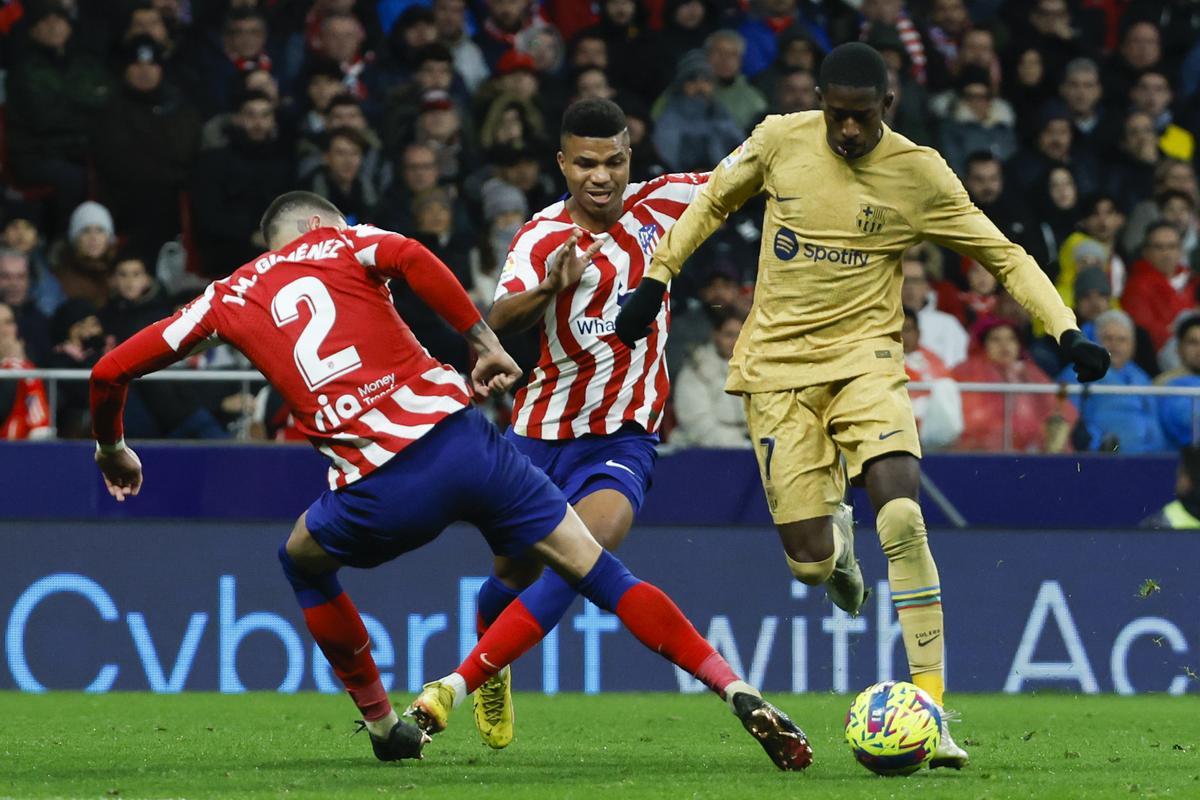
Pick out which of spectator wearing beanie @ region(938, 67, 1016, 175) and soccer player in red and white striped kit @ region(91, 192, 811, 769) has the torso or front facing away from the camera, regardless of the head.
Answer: the soccer player in red and white striped kit

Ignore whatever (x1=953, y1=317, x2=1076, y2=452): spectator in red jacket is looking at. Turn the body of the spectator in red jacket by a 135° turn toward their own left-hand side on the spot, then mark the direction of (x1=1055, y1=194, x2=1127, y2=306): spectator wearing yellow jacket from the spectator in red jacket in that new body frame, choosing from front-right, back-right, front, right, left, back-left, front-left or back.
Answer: front-left

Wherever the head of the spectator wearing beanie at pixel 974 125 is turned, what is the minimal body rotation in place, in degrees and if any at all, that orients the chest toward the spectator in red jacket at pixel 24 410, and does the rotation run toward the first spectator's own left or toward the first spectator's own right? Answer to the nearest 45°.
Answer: approximately 45° to the first spectator's own right

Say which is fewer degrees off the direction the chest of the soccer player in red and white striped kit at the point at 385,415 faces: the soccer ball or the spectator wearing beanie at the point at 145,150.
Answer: the spectator wearing beanie

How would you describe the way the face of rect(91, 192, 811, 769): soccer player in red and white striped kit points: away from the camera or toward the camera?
away from the camera

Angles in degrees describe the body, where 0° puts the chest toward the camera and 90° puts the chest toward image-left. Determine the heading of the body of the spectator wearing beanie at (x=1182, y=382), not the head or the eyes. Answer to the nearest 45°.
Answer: approximately 0°

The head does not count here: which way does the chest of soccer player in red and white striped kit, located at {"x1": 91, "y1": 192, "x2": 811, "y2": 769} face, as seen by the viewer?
away from the camera

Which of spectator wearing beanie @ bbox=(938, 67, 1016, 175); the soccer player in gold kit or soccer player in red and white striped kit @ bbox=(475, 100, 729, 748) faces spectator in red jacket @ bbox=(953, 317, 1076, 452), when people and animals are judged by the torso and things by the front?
the spectator wearing beanie

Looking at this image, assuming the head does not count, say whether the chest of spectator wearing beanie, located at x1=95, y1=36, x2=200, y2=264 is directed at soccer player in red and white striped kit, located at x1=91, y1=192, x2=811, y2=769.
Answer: yes
